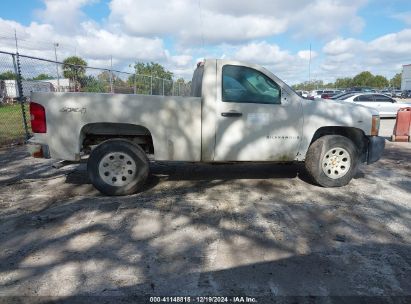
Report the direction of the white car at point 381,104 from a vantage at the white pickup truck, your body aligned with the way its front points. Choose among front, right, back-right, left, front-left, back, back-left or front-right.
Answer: front-left

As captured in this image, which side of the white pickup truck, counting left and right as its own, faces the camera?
right
